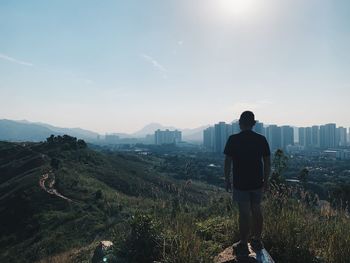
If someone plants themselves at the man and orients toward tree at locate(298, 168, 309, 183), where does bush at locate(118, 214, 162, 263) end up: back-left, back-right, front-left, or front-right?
back-left

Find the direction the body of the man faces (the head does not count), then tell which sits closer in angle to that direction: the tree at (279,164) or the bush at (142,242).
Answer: the tree

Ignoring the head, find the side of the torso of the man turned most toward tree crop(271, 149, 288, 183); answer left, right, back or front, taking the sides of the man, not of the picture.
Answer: front

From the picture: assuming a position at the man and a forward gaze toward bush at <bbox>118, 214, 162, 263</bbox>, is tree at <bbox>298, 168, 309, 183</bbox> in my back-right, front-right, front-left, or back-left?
back-right

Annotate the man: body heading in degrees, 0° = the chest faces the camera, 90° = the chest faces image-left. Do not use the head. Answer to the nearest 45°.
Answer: approximately 180°

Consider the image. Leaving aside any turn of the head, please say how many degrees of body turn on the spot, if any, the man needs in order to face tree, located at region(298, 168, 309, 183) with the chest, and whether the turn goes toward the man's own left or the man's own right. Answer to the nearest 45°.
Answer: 0° — they already face it

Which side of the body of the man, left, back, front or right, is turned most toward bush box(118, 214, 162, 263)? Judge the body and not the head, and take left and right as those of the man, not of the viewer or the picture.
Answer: left

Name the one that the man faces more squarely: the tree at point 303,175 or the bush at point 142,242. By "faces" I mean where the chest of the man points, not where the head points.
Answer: the tree
